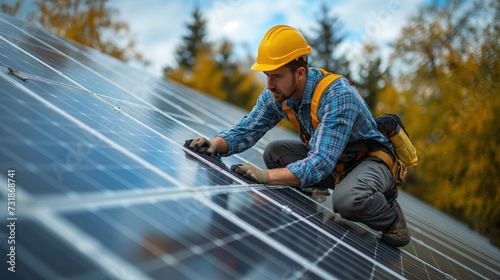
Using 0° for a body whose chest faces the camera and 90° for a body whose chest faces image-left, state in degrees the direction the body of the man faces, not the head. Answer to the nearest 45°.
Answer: approximately 45°

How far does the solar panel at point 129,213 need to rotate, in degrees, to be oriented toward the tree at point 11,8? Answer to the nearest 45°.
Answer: approximately 180°

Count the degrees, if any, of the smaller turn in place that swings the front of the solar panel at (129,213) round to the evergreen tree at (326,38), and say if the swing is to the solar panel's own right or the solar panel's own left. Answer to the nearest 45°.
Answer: approximately 135° to the solar panel's own left

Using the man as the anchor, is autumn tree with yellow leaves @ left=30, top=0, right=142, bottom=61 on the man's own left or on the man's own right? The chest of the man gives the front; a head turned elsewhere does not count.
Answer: on the man's own right

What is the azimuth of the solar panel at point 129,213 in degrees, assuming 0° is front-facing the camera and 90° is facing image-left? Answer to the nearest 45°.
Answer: approximately 315°

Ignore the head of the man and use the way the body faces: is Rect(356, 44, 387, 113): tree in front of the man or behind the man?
behind
